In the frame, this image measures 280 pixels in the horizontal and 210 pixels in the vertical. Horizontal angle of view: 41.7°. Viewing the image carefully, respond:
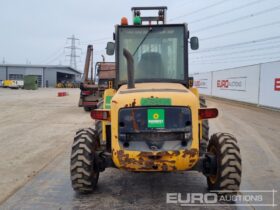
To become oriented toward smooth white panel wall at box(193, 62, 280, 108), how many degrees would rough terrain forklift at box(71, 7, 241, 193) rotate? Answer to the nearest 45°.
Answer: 0° — it already faces it

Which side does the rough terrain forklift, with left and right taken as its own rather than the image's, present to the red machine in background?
front

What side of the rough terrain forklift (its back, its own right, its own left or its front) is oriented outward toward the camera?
back
